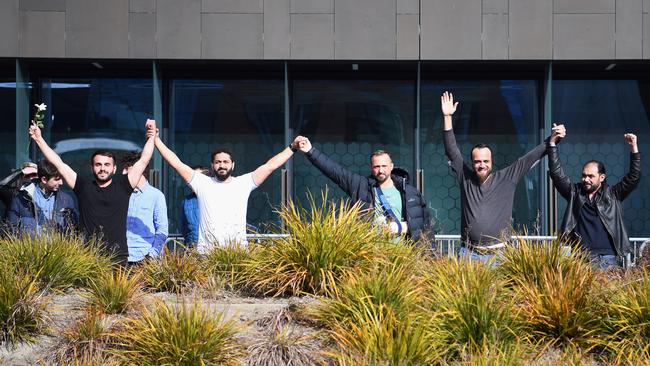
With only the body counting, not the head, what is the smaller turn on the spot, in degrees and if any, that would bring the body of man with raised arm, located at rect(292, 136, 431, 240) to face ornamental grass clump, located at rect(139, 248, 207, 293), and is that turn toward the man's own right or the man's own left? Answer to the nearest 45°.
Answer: approximately 45° to the man's own right

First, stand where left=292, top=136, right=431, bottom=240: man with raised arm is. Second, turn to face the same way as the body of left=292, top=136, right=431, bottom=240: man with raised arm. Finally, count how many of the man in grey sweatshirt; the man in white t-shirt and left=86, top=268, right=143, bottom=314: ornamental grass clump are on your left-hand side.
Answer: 1

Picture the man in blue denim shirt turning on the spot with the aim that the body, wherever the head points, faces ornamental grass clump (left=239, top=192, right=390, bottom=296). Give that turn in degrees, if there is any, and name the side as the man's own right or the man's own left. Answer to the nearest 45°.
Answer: approximately 90° to the man's own left

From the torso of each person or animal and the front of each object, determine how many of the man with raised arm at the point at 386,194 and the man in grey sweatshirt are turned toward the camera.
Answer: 2

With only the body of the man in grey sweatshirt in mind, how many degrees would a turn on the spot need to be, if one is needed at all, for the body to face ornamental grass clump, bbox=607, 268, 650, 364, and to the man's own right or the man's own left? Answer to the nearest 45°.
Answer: approximately 45° to the man's own left

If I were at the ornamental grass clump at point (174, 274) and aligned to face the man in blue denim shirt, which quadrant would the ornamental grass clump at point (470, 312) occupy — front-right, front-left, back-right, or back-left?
back-right
